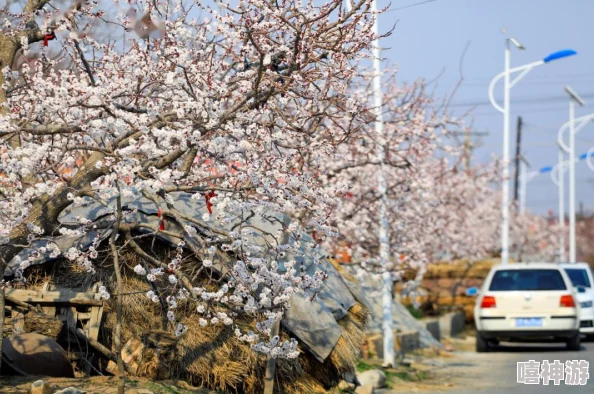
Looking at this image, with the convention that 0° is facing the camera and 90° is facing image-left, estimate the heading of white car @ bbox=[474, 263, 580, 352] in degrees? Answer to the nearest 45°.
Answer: approximately 180°

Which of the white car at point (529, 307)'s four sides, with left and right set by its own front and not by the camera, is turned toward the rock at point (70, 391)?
back

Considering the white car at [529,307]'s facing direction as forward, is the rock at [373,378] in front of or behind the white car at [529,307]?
behind
